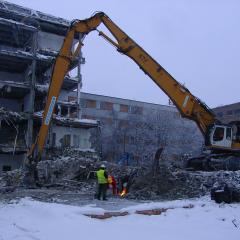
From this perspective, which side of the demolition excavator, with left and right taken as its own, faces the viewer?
left

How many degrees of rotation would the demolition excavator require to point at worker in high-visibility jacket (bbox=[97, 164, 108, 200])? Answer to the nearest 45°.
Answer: approximately 45° to its left

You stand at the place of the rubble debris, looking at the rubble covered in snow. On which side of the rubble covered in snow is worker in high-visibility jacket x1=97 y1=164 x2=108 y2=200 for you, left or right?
left

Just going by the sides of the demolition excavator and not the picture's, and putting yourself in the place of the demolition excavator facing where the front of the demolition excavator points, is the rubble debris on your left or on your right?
on your left
